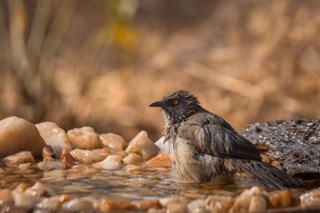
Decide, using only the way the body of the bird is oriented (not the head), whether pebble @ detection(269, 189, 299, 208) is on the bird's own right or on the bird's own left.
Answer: on the bird's own left

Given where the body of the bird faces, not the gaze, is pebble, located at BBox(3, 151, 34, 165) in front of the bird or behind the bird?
in front

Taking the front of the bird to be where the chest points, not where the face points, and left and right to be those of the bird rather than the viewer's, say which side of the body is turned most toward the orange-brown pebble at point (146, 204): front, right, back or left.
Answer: left

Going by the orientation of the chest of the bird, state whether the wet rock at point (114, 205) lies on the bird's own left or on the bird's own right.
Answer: on the bird's own left

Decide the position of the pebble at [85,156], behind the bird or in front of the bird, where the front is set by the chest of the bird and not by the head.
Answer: in front

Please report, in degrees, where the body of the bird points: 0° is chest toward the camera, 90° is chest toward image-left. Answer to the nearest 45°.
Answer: approximately 90°

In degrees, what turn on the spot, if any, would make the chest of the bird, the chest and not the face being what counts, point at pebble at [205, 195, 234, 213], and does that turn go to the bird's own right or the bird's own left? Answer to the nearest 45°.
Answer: approximately 90° to the bird's own left

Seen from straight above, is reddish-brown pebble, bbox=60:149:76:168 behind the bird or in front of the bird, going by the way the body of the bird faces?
in front

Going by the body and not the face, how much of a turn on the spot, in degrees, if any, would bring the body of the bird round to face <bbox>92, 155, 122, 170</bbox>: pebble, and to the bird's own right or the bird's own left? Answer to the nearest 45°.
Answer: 0° — it already faces it
